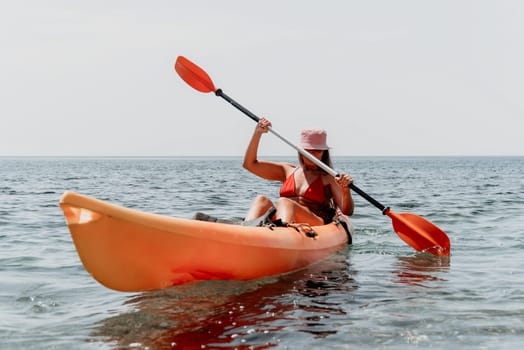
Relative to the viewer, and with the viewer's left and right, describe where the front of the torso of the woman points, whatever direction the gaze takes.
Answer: facing the viewer and to the left of the viewer
